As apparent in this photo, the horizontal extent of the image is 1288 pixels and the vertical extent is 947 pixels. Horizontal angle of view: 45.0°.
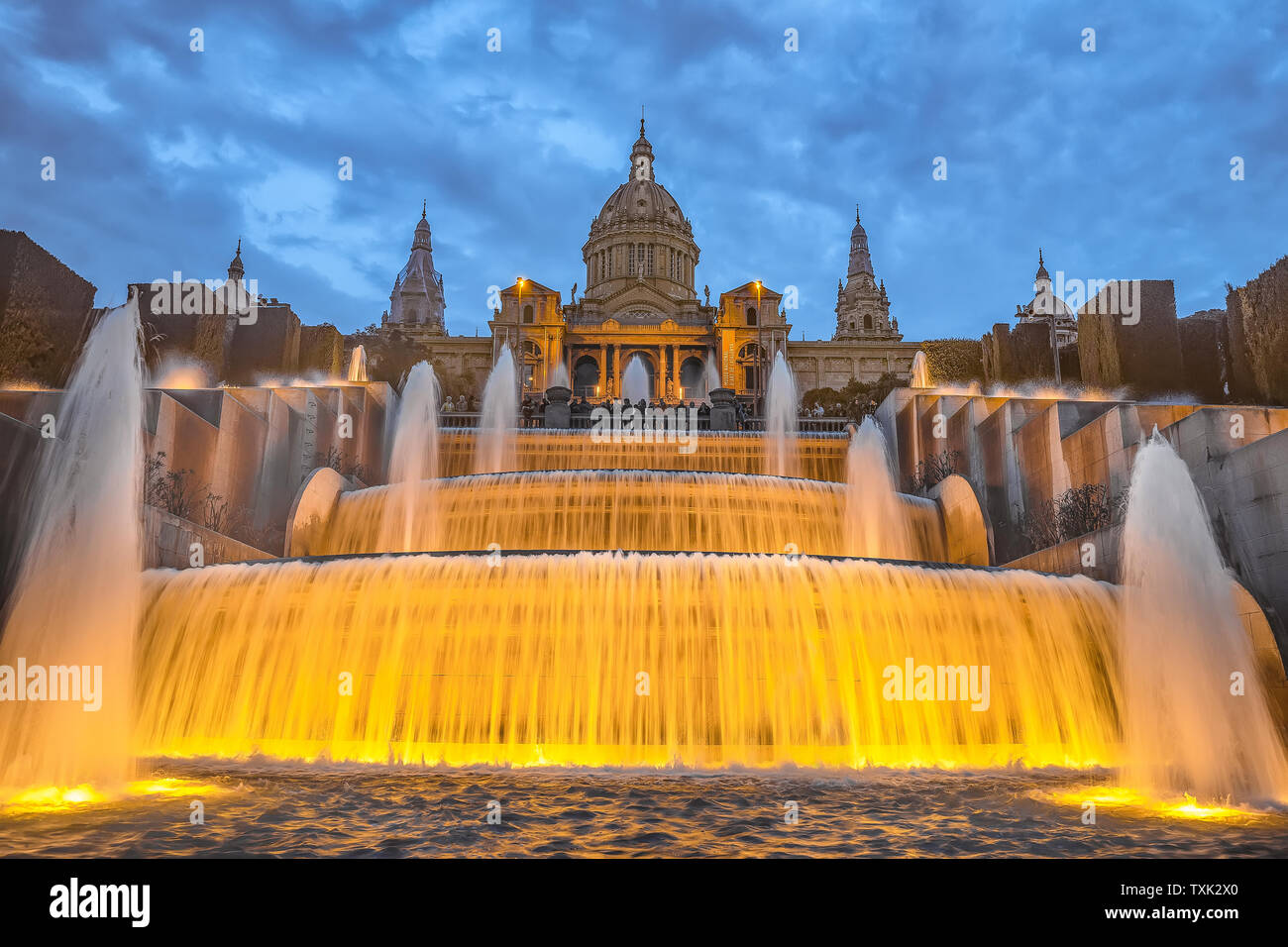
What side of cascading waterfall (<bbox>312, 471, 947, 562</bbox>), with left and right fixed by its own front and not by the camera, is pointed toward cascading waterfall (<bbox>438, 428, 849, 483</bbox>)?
back

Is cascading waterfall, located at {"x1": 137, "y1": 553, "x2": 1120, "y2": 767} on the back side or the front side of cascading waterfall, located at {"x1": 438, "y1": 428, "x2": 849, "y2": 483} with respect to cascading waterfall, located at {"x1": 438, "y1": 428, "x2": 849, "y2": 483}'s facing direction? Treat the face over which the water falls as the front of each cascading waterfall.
on the front side

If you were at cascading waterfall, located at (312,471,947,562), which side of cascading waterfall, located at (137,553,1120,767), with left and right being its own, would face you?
back

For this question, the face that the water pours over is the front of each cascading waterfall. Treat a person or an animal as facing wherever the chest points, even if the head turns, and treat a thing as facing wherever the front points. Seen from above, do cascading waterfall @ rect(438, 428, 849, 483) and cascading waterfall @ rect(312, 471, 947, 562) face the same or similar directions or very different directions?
same or similar directions

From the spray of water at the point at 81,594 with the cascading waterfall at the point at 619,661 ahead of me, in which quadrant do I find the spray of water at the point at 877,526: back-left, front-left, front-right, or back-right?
front-left

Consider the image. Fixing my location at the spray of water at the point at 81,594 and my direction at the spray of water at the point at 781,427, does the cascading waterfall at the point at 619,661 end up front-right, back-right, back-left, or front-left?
front-right

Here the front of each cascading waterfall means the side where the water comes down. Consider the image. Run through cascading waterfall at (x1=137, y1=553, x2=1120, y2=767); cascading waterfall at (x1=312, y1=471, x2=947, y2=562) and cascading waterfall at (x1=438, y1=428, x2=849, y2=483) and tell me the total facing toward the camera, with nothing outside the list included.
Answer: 3

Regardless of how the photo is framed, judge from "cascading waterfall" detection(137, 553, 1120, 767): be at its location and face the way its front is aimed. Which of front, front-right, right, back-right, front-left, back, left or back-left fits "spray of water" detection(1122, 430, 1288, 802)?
left

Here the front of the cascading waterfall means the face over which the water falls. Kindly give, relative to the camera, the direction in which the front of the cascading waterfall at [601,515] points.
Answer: facing the viewer

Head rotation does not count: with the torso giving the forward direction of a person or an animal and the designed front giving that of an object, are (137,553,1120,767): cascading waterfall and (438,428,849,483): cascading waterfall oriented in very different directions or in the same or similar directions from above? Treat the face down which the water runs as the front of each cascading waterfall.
same or similar directions

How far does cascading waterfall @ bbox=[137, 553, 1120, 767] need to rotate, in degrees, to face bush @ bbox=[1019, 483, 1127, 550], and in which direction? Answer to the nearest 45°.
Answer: approximately 135° to its left

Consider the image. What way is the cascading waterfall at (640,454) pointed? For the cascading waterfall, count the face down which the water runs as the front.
toward the camera

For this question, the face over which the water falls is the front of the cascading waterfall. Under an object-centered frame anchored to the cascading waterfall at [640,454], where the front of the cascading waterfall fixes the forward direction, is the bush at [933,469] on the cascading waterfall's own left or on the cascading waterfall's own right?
on the cascading waterfall's own left

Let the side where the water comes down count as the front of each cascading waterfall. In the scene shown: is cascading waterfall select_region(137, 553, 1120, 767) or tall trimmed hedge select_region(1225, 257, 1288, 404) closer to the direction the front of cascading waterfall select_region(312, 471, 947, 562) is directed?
the cascading waterfall
